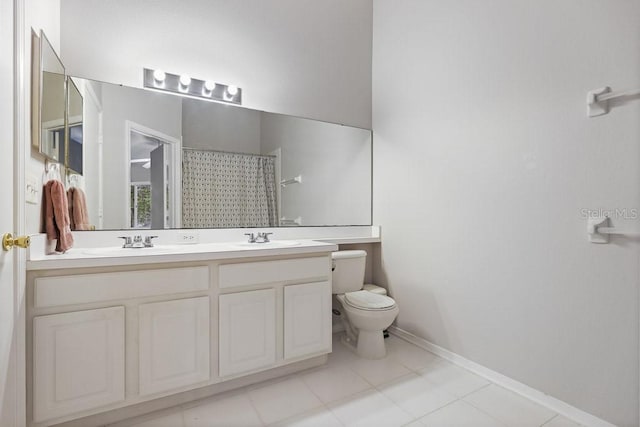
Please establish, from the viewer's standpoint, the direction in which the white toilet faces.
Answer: facing the viewer and to the right of the viewer

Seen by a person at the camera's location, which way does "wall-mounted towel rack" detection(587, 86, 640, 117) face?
facing the viewer and to the left of the viewer

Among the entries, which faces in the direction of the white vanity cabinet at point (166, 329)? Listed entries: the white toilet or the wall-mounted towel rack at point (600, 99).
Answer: the wall-mounted towel rack

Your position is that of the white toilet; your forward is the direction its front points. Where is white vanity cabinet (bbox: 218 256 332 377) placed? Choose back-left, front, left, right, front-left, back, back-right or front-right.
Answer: right

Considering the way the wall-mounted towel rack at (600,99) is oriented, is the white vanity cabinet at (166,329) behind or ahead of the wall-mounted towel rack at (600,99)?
ahead

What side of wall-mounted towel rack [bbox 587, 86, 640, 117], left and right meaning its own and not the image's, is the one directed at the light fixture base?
front

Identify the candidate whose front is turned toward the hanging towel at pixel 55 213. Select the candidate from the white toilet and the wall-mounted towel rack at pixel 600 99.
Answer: the wall-mounted towel rack

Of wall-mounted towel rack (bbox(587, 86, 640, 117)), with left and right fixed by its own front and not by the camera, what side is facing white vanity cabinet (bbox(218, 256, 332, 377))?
front

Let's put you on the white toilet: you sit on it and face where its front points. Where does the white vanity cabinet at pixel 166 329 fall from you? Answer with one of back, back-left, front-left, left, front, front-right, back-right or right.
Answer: right

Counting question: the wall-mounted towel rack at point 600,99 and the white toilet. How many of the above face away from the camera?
0

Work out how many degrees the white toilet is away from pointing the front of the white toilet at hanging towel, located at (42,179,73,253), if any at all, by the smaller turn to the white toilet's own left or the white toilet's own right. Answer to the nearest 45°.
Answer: approximately 90° to the white toilet's own right

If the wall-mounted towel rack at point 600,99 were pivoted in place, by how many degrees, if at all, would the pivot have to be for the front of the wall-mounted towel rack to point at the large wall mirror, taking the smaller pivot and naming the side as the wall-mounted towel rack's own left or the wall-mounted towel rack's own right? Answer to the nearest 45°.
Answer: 0° — it already faces it
